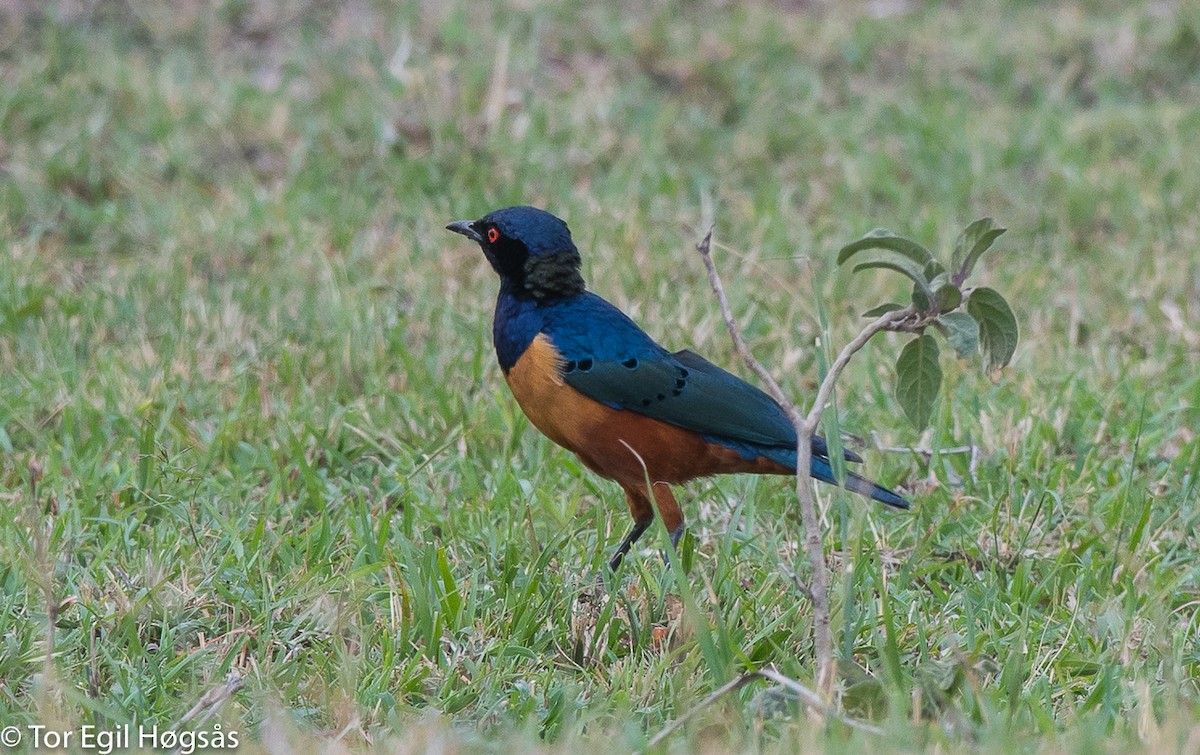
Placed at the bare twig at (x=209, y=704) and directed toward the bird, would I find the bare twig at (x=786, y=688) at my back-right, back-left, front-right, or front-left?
front-right

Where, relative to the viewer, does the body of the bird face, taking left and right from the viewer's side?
facing to the left of the viewer

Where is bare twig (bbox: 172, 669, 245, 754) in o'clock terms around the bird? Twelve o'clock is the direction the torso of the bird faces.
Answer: The bare twig is roughly at 10 o'clock from the bird.

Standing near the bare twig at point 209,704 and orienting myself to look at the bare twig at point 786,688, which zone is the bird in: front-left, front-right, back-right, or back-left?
front-left

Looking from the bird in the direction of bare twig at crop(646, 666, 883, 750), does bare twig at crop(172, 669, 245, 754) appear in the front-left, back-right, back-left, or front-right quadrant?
front-right

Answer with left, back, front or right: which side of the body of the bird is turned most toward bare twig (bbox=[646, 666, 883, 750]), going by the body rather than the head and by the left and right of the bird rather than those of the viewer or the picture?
left
